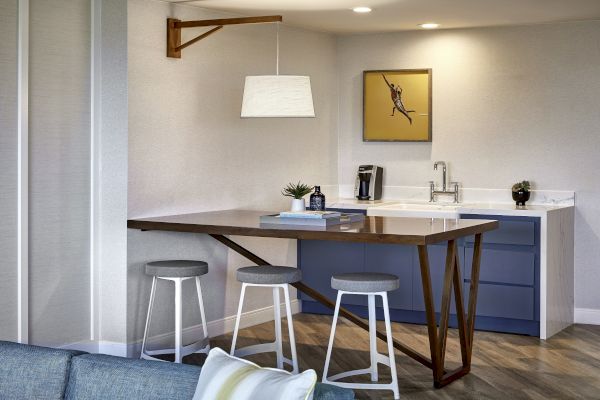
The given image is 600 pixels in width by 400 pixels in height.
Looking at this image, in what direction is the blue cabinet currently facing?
toward the camera

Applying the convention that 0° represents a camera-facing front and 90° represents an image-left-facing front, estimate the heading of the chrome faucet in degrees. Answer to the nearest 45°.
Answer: approximately 45°

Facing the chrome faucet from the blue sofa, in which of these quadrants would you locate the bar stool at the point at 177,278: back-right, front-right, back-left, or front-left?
front-left

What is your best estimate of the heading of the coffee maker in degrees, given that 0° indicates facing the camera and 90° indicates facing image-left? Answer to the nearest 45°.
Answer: approximately 45°

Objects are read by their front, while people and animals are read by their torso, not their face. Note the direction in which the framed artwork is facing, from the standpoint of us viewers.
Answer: facing the viewer

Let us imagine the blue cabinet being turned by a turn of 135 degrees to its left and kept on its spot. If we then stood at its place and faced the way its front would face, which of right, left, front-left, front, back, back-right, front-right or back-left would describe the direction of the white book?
back

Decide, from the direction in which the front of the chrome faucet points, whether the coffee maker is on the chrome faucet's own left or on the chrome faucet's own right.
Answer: on the chrome faucet's own right

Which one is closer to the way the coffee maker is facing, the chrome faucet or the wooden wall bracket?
the wooden wall bracket

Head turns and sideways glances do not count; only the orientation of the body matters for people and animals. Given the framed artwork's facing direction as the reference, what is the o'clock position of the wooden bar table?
The wooden bar table is roughly at 12 o'clock from the framed artwork.
